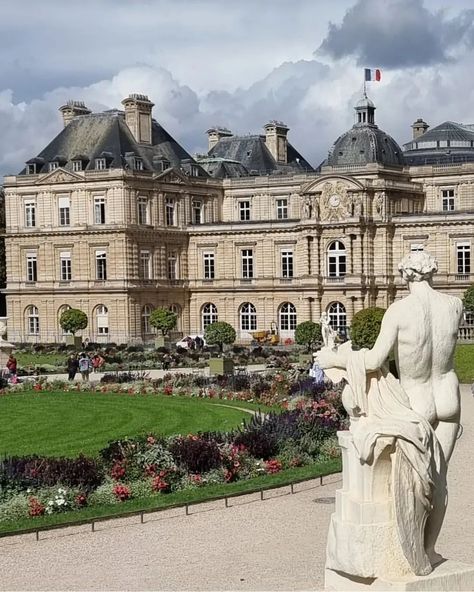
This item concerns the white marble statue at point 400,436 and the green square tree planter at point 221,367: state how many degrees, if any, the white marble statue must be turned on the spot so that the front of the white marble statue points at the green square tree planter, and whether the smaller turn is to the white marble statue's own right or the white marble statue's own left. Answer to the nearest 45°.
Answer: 0° — it already faces it

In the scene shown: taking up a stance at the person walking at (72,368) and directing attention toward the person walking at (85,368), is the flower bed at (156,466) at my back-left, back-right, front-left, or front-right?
front-right

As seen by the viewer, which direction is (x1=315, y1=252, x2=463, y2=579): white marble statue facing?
away from the camera

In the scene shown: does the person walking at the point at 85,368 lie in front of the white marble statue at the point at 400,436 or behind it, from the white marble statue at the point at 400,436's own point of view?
in front

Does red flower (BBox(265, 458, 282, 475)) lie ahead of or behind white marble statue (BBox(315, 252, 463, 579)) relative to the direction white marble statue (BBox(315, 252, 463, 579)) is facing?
ahead

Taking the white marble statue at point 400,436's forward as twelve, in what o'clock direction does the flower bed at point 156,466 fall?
The flower bed is roughly at 11 o'clock from the white marble statue.

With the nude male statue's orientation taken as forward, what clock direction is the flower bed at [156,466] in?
The flower bed is roughly at 11 o'clock from the nude male statue.

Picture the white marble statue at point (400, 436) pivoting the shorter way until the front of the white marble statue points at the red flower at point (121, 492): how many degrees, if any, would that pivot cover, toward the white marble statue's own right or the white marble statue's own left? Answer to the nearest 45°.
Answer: approximately 45° to the white marble statue's own left

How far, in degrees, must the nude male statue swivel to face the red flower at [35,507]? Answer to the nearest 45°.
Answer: approximately 45° to its left

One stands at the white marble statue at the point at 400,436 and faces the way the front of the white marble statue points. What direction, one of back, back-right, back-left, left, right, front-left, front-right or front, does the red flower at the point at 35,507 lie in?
front-left
